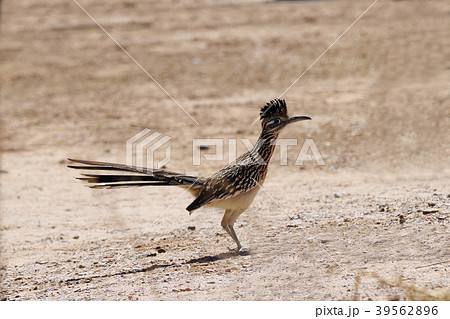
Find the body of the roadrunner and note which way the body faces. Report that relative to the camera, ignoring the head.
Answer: to the viewer's right
